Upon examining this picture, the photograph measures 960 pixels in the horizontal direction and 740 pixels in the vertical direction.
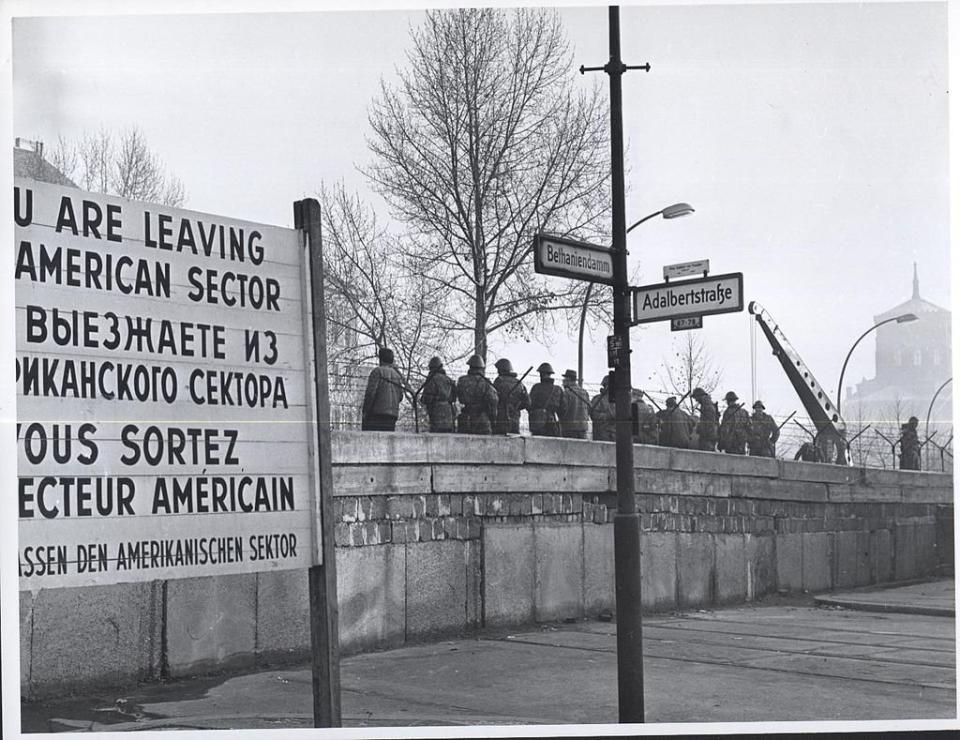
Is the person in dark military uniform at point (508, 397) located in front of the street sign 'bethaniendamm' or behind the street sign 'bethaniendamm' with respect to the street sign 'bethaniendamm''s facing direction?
behind

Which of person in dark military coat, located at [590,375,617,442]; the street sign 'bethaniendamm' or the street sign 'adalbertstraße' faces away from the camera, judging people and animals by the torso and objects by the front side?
the person in dark military coat

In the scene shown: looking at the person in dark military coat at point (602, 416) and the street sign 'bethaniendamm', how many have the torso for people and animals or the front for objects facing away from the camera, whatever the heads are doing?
1

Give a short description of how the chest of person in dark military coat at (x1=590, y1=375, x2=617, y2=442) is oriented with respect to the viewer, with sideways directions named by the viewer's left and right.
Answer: facing away from the viewer

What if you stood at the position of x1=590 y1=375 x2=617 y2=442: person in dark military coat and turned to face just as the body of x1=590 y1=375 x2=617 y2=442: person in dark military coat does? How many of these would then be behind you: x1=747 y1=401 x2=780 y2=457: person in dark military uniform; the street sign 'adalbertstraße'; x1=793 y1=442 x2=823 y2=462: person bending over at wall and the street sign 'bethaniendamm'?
2

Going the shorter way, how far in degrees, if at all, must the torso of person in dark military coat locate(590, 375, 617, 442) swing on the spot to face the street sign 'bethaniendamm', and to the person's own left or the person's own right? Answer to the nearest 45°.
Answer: approximately 180°

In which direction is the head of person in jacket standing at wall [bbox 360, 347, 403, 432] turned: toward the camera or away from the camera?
away from the camera

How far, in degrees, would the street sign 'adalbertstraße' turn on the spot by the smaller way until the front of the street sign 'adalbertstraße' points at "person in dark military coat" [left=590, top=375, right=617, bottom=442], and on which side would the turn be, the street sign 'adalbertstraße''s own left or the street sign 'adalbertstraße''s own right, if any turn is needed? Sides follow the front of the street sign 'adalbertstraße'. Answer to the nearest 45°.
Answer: approximately 135° to the street sign 'adalbertstraße''s own right

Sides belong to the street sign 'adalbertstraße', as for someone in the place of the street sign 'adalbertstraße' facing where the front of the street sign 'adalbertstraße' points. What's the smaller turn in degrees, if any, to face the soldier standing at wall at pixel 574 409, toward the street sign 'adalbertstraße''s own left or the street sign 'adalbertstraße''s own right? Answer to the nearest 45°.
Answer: approximately 135° to the street sign 'adalbertstraße''s own right

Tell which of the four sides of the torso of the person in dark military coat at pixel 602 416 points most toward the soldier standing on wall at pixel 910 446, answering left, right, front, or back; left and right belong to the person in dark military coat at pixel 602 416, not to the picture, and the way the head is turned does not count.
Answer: right

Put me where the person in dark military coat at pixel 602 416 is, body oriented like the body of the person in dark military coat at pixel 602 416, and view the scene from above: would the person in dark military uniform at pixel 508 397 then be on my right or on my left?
on my left

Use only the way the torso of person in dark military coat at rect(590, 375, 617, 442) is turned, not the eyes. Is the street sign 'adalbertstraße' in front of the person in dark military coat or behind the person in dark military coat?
behind

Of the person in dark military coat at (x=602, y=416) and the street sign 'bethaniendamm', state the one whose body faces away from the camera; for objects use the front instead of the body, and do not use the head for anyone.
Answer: the person in dark military coat
